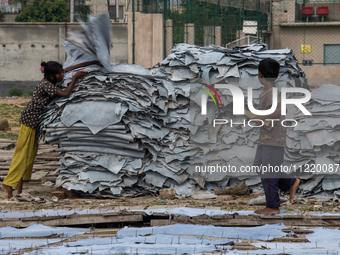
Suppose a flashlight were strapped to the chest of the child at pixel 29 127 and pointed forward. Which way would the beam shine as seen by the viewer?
to the viewer's right

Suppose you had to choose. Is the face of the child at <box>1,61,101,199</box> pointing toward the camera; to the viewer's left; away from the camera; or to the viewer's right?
to the viewer's right

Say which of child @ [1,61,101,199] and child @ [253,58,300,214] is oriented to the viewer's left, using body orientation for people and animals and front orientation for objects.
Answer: child @ [253,58,300,214]

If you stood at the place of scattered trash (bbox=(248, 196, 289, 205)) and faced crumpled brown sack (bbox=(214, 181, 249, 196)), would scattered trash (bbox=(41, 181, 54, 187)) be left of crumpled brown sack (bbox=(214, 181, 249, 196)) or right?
left

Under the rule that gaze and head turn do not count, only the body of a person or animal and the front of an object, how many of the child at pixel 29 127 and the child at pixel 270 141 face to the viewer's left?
1

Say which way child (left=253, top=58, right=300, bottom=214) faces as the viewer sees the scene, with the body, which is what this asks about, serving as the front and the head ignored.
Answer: to the viewer's left

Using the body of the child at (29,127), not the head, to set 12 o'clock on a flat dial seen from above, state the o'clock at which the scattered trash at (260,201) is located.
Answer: The scattered trash is roughly at 1 o'clock from the child.
